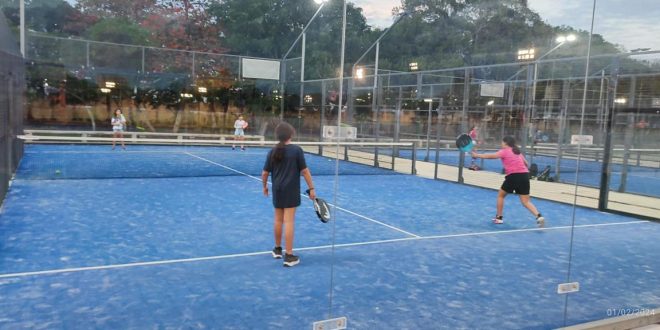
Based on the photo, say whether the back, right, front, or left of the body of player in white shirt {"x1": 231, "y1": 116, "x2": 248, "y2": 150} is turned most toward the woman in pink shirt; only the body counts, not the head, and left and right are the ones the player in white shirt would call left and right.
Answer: front

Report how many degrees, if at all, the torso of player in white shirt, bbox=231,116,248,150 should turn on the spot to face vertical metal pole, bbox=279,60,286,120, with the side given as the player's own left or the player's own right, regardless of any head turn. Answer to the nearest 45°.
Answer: approximately 135° to the player's own left

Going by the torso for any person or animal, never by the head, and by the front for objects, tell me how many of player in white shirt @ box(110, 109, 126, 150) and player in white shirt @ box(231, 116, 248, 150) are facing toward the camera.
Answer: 2

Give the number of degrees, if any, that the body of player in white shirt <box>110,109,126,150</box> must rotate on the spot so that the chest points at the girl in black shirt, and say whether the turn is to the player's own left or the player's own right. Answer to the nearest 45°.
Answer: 0° — they already face them

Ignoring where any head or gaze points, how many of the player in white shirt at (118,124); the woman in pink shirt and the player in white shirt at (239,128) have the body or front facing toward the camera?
2

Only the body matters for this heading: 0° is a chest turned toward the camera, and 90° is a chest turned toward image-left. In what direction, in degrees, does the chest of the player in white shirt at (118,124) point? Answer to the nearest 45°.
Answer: approximately 0°

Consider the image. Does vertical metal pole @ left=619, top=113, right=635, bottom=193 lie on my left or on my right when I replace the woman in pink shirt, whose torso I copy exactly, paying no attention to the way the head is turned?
on my right

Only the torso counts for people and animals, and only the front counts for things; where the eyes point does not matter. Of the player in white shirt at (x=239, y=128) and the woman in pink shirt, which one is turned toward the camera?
the player in white shirt

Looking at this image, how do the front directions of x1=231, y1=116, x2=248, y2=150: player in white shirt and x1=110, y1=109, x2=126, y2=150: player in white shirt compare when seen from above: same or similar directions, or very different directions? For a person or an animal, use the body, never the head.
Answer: same or similar directions

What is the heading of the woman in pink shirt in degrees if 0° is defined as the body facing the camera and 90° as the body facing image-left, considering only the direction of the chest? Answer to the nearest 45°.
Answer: approximately 135°

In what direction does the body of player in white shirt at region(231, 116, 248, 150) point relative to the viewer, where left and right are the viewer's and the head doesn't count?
facing the viewer

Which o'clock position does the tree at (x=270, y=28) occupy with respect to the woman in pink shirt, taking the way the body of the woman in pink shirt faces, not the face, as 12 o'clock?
The tree is roughly at 12 o'clock from the woman in pink shirt.

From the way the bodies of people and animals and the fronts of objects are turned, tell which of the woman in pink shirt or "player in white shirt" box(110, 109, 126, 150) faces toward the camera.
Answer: the player in white shirt

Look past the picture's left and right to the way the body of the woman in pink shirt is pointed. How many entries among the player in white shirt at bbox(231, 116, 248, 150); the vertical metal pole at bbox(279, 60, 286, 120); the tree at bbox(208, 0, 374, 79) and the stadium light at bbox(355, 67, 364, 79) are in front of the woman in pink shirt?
4
